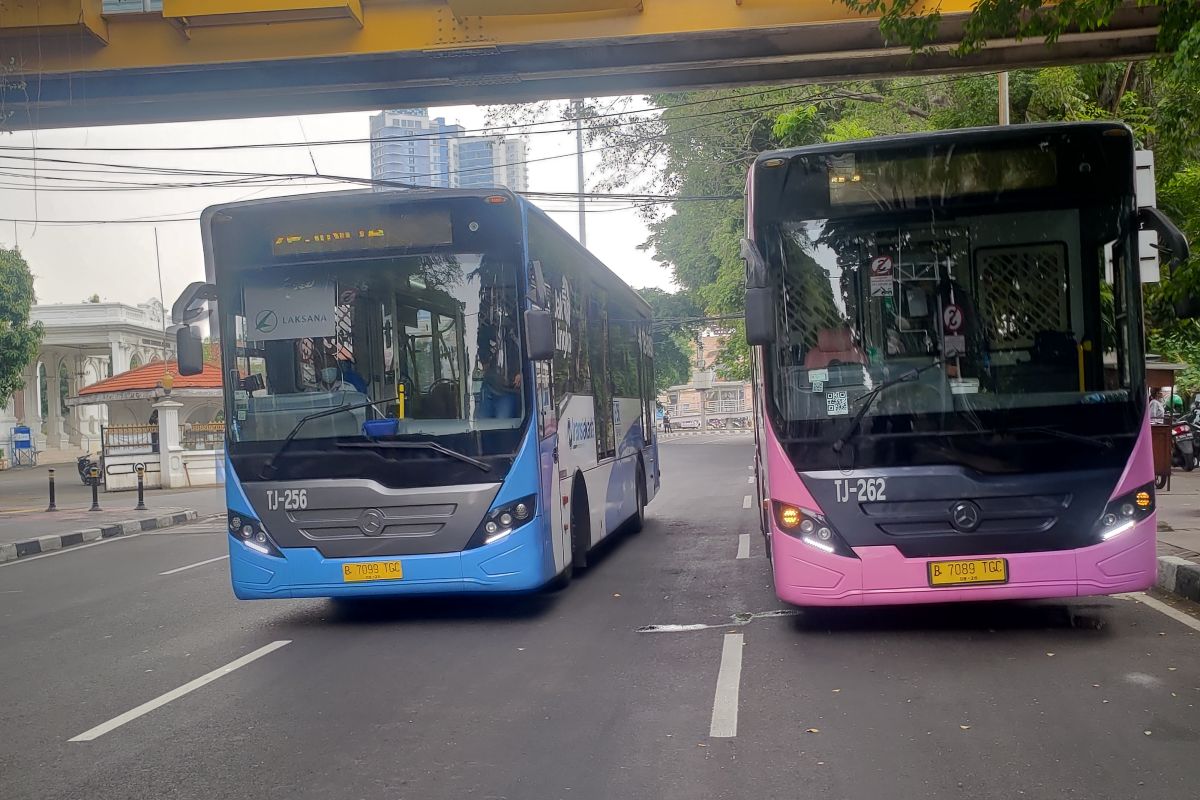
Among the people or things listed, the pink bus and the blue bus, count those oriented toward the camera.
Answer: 2

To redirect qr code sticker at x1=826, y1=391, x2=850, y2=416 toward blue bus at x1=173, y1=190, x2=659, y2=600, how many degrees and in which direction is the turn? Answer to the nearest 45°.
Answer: approximately 90° to its right

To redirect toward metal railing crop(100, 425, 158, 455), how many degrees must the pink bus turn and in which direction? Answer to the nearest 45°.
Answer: approximately 135° to its right

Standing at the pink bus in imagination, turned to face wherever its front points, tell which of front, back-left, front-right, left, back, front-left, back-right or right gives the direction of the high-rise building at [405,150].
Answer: back-right

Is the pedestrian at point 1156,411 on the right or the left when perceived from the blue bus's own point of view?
on its left

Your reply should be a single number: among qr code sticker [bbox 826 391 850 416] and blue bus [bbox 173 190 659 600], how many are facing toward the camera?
2

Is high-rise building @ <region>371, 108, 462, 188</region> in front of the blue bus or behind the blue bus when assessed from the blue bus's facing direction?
behind

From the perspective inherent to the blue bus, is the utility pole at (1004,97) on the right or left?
on its left

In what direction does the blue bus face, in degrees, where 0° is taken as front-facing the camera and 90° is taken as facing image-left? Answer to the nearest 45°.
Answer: approximately 0°

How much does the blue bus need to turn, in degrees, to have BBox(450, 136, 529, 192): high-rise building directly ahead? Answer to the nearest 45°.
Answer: approximately 180°

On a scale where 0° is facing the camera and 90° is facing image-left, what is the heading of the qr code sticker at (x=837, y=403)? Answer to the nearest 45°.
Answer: approximately 0°
